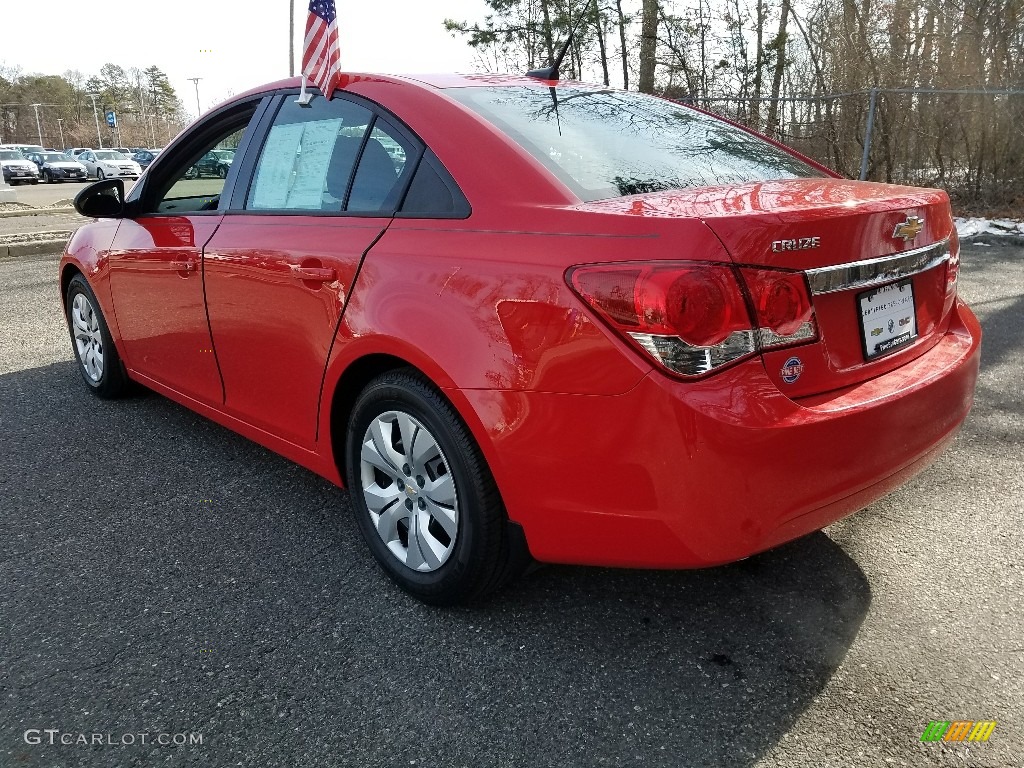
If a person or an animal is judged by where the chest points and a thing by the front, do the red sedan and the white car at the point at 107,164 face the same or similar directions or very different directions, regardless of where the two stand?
very different directions

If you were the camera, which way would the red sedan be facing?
facing away from the viewer and to the left of the viewer

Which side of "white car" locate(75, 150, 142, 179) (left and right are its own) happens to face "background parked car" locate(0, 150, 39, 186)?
right

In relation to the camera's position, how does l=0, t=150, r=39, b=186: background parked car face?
facing the viewer and to the right of the viewer

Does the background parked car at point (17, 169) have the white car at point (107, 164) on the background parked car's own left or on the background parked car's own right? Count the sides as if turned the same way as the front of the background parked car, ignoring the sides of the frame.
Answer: on the background parked car's own left

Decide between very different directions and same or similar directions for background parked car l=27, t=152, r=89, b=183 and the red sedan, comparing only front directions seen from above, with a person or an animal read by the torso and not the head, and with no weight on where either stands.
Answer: very different directions

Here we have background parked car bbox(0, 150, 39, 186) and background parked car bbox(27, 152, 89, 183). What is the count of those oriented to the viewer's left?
0

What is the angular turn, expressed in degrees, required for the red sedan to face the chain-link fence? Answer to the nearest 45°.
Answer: approximately 90° to its right

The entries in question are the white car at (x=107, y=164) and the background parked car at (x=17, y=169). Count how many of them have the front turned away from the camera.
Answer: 0
